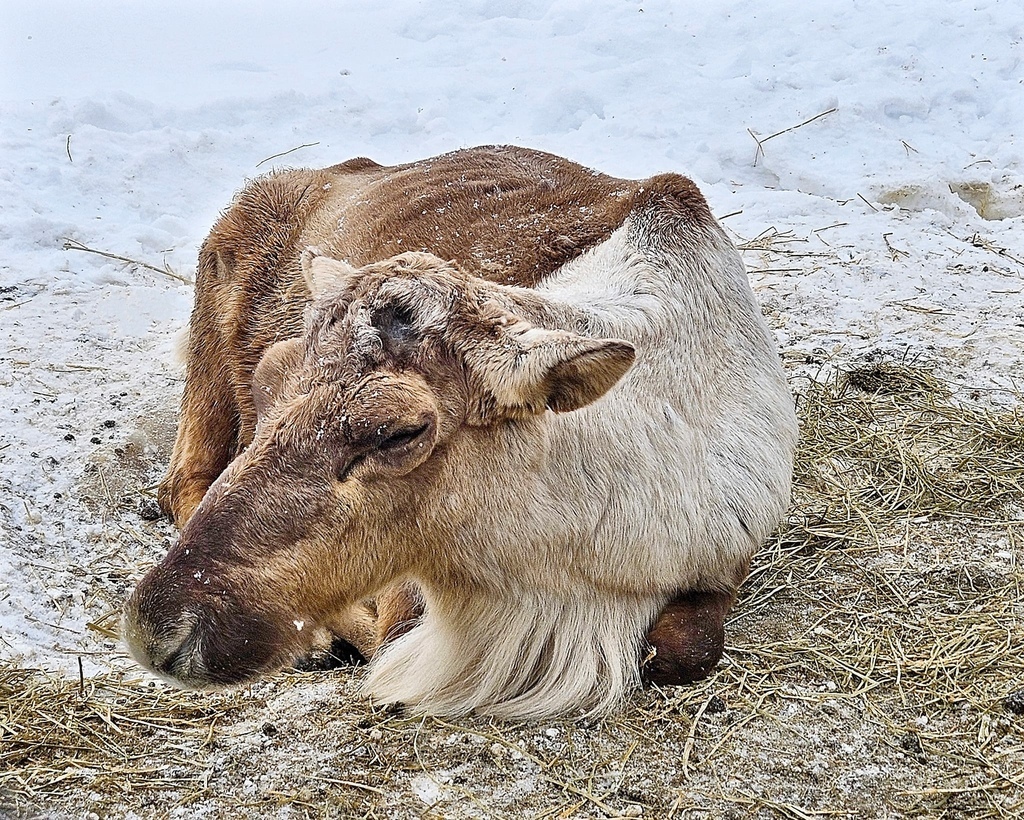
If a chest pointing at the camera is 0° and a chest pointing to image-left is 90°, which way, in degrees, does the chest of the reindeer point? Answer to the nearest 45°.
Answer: approximately 315°
